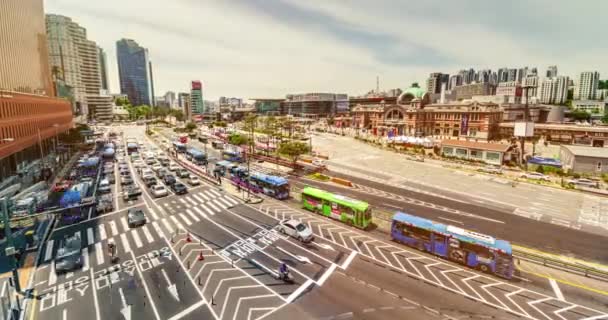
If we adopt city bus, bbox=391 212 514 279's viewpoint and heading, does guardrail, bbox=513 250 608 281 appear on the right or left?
on its left

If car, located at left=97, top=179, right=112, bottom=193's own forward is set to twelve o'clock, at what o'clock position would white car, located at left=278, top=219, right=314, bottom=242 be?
The white car is roughly at 11 o'clock from the car.

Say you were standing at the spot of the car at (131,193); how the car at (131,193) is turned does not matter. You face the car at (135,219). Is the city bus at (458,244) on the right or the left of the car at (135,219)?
left

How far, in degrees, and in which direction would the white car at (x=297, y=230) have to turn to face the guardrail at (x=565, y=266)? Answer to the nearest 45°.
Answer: approximately 45° to its left

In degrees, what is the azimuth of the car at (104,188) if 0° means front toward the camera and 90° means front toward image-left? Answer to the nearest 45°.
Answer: approximately 0°

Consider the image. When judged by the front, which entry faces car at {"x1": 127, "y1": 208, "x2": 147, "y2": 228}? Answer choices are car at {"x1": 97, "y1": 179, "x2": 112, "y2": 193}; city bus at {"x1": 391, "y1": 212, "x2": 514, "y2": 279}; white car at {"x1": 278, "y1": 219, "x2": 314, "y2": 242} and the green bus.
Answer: car at {"x1": 97, "y1": 179, "x2": 112, "y2": 193}

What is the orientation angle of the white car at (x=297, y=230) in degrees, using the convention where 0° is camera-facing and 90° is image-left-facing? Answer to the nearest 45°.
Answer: approximately 315°

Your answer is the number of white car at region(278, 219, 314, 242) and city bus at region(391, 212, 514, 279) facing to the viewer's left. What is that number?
0

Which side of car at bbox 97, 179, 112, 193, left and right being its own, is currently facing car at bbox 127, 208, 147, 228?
front

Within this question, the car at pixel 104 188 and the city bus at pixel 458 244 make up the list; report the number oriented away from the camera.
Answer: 0
